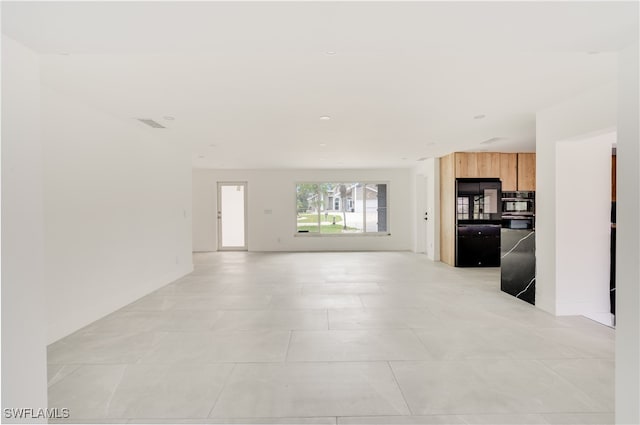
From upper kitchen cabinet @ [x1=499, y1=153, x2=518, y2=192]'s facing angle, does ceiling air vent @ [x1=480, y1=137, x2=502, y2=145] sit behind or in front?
in front

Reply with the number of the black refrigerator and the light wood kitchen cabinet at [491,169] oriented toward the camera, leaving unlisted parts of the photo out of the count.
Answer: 2

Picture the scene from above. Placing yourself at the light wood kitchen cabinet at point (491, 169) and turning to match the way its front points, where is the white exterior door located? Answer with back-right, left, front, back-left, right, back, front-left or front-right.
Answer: right

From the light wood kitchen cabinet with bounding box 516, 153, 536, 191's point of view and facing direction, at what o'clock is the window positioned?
The window is roughly at 3 o'clock from the light wood kitchen cabinet.

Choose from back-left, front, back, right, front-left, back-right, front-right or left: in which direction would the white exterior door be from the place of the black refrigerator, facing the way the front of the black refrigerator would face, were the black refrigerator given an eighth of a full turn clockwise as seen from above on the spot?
front-right

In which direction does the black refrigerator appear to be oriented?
toward the camera

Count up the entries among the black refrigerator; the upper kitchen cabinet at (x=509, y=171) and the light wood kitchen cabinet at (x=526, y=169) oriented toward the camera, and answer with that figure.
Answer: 3

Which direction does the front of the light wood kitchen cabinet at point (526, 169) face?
toward the camera

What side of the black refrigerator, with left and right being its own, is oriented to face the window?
right
